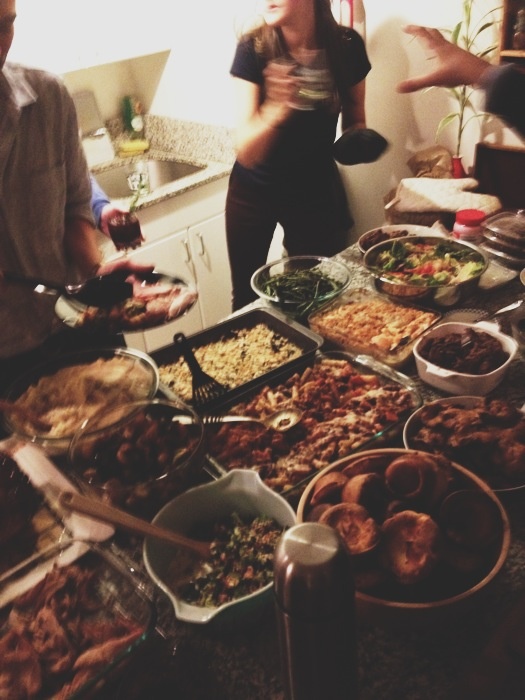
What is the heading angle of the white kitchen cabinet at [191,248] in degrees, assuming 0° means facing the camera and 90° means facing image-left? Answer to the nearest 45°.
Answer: approximately 315°

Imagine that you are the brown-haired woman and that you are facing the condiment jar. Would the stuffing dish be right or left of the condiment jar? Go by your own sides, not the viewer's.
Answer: right

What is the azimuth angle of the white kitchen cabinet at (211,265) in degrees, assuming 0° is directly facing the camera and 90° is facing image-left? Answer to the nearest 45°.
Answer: approximately 315°
